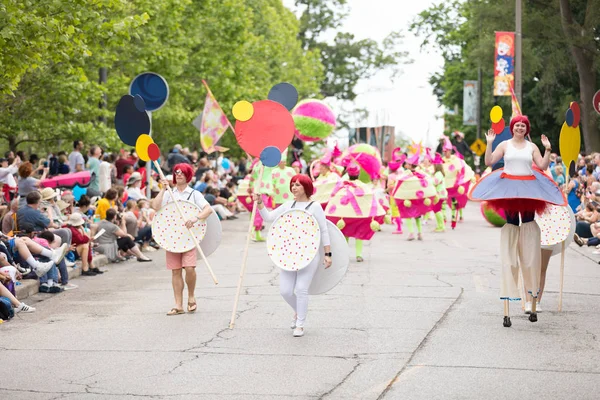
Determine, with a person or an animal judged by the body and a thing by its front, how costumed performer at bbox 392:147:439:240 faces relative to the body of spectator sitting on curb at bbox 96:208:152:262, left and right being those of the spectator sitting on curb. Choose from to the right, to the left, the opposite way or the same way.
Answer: to the right

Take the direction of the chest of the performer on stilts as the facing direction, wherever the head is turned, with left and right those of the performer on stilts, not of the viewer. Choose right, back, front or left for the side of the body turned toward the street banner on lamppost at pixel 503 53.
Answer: back

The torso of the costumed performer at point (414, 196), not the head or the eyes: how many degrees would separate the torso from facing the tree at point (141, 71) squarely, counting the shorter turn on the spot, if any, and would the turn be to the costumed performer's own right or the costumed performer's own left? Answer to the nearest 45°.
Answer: approximately 135° to the costumed performer's own right

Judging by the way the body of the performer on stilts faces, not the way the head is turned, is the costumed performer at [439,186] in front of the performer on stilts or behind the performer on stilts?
behind

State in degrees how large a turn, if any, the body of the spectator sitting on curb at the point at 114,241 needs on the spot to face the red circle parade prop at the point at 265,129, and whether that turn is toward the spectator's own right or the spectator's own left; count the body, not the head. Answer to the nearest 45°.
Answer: approximately 90° to the spectator's own right

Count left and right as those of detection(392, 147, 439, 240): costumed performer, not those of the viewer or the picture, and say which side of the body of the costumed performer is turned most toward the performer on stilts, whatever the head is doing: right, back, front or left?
front

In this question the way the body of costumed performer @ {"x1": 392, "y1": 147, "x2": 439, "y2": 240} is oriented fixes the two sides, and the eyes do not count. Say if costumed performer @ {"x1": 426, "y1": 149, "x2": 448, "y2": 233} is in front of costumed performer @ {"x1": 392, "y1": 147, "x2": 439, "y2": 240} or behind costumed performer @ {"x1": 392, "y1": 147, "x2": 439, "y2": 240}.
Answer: behind

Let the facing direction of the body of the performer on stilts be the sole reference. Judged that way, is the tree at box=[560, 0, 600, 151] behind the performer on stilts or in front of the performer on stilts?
behind

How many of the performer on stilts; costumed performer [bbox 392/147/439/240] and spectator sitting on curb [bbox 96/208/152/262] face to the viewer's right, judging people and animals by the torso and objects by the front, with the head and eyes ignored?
1

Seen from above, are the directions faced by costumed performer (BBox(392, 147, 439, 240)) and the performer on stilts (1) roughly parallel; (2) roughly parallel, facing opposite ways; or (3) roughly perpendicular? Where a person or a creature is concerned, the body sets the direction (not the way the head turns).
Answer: roughly parallel

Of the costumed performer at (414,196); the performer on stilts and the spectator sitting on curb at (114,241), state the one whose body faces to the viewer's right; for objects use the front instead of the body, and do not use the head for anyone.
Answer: the spectator sitting on curb

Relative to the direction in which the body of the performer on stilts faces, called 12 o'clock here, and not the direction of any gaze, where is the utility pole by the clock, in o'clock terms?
The utility pole is roughly at 6 o'clock from the performer on stilts.

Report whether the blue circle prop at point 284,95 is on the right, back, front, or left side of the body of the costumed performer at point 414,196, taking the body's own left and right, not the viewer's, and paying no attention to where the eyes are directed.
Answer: front

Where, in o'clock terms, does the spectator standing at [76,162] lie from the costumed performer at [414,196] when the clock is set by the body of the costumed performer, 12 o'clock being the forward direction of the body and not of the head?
The spectator standing is roughly at 3 o'clock from the costumed performer.

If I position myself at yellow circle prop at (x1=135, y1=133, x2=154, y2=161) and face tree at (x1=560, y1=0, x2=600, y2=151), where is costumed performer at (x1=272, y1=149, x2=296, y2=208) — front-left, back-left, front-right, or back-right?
front-left

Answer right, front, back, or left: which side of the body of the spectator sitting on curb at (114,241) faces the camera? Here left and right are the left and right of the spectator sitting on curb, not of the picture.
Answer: right

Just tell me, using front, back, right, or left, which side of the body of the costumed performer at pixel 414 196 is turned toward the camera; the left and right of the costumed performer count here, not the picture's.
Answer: front

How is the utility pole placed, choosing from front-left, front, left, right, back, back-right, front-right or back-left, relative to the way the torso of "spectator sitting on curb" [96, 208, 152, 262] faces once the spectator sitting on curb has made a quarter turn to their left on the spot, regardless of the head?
front-right
